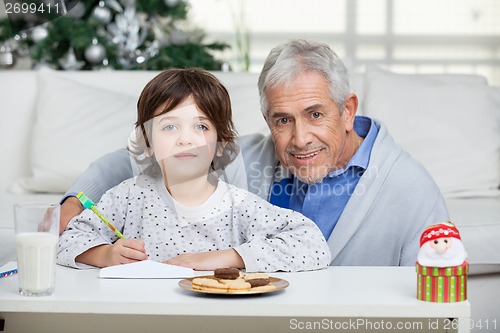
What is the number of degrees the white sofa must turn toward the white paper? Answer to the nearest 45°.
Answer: approximately 45° to its right

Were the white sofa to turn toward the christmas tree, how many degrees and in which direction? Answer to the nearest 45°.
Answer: approximately 135° to its right

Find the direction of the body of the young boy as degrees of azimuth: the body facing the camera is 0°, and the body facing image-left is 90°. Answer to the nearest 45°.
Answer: approximately 0°

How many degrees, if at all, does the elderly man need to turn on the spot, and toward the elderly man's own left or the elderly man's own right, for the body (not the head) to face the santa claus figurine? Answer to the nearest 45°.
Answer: approximately 45° to the elderly man's own left

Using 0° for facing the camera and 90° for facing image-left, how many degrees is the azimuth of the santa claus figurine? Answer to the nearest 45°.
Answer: approximately 0°

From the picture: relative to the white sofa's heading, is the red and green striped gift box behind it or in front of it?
in front

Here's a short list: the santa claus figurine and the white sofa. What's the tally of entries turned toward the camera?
2

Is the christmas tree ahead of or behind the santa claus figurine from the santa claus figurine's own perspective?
behind

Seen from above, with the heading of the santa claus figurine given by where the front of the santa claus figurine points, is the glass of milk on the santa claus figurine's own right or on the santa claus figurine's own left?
on the santa claus figurine's own right

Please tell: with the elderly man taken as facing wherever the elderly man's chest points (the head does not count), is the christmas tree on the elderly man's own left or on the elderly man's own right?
on the elderly man's own right
